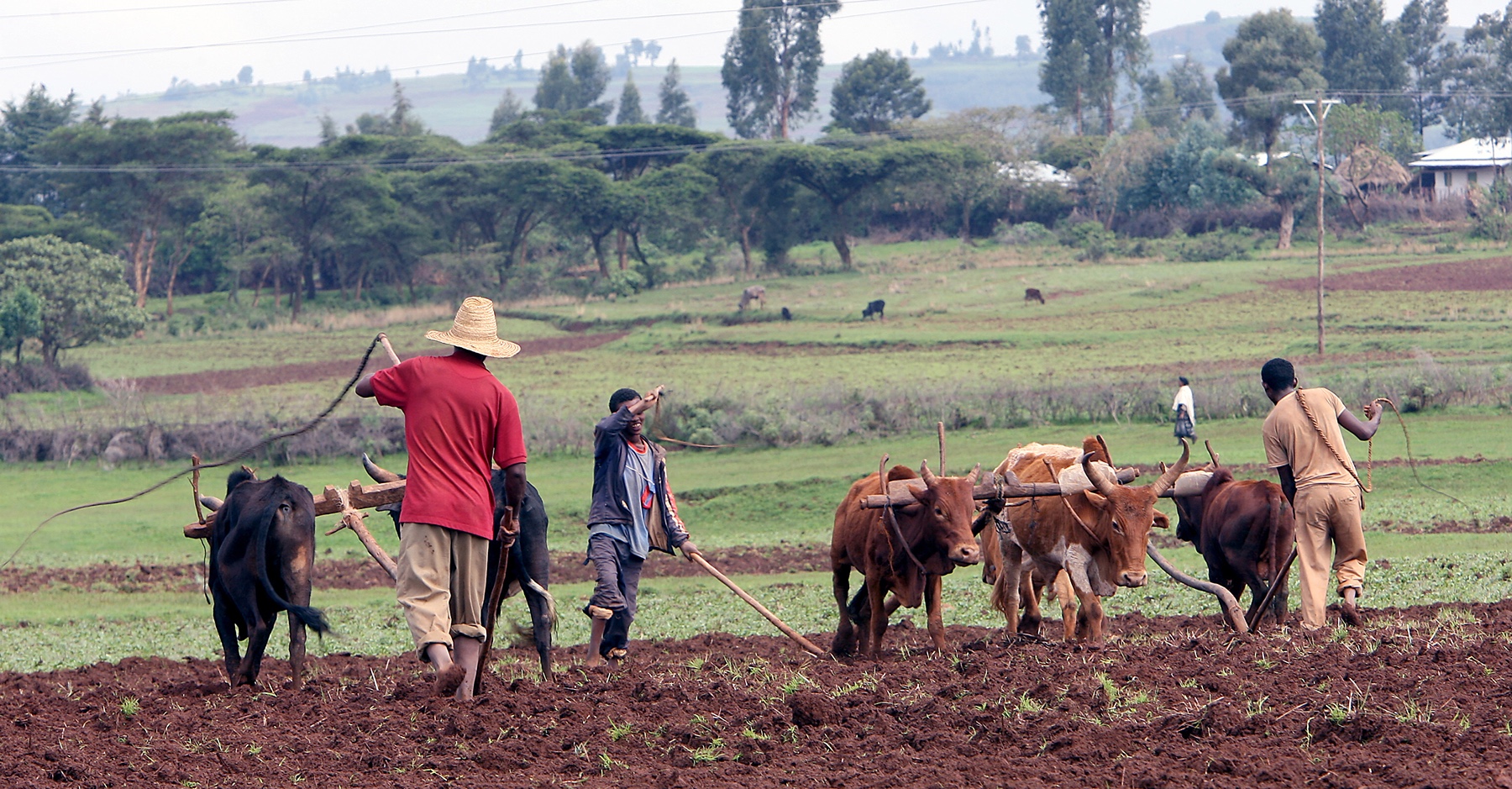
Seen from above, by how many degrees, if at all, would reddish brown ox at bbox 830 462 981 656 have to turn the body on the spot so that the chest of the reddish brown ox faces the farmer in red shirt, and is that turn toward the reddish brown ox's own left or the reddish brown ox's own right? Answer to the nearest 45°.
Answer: approximately 90° to the reddish brown ox's own right

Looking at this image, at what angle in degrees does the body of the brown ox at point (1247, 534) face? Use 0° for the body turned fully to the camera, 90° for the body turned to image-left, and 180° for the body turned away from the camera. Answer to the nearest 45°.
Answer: approximately 135°

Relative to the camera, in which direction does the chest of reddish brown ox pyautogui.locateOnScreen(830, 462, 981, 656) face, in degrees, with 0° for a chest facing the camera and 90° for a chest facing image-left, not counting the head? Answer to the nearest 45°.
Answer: approximately 315°

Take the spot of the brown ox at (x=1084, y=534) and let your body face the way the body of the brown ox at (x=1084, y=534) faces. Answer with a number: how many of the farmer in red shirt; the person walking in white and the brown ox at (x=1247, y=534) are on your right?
1

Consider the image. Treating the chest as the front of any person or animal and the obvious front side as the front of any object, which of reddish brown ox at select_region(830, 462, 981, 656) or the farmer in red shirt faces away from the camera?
the farmer in red shirt

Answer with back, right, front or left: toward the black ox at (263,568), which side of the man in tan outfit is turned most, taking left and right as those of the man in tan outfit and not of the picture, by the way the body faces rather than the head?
left

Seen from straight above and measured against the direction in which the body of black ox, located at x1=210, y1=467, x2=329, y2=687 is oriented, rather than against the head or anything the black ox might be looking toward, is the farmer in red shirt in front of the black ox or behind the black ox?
behind

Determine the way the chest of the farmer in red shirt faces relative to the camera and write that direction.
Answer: away from the camera

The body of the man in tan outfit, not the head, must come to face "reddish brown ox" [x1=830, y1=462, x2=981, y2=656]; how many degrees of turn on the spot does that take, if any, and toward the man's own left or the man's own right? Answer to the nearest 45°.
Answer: approximately 45° to the man's own left

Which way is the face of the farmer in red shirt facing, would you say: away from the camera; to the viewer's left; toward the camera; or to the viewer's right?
away from the camera

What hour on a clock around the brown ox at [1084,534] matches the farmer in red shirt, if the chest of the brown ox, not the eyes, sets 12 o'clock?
The farmer in red shirt is roughly at 3 o'clock from the brown ox.

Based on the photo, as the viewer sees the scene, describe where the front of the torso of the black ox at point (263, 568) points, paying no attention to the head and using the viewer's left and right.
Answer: facing away from the viewer and to the left of the viewer

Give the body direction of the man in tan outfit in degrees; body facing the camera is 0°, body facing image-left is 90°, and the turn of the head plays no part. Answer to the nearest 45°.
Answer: approximately 135°
